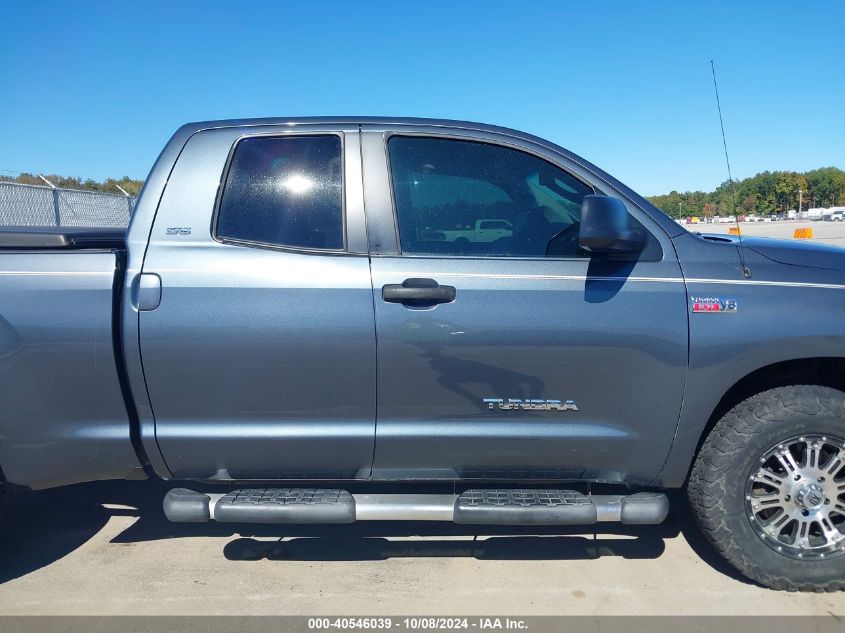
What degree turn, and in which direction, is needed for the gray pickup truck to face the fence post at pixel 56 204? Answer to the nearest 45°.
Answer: approximately 135° to its left

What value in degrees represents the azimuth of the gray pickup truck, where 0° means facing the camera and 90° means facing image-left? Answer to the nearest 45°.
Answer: approximately 270°

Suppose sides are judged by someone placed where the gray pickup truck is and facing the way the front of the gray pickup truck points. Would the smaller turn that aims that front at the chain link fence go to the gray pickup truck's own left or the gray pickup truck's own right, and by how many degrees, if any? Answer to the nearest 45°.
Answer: approximately 135° to the gray pickup truck's own left
